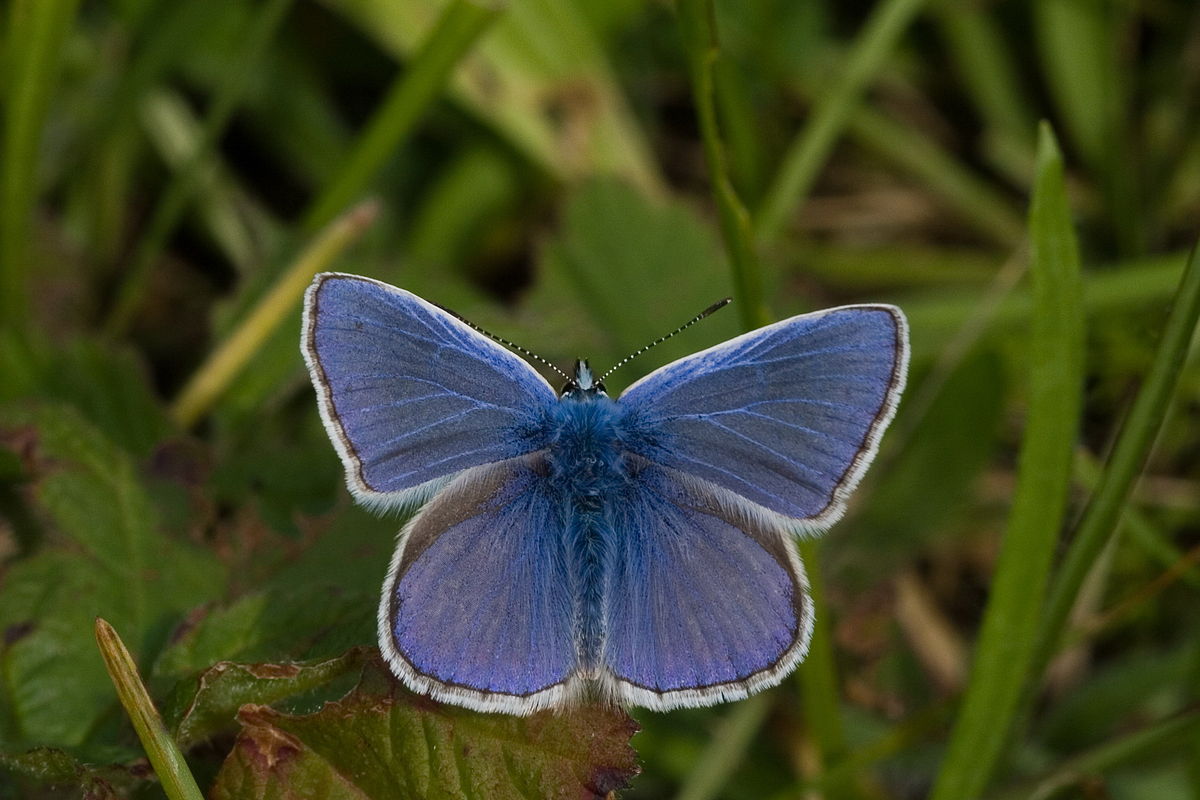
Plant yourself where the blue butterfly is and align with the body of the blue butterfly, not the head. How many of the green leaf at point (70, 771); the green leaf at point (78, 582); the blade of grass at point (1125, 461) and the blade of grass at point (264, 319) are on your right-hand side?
1

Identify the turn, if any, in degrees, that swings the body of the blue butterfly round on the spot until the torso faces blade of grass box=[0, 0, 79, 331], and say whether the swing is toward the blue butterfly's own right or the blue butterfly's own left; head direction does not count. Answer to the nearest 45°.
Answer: approximately 45° to the blue butterfly's own left

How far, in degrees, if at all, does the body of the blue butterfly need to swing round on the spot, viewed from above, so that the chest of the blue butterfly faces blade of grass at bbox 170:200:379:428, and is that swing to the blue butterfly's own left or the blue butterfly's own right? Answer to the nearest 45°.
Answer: approximately 45° to the blue butterfly's own left

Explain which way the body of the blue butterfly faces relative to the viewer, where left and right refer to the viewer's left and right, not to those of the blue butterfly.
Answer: facing away from the viewer

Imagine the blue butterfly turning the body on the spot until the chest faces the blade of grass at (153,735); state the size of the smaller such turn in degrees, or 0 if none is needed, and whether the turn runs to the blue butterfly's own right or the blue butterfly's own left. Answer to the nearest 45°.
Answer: approximately 90° to the blue butterfly's own left

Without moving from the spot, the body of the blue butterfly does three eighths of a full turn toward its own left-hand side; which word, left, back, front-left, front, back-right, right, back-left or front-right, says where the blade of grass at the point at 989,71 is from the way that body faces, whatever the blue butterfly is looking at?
back

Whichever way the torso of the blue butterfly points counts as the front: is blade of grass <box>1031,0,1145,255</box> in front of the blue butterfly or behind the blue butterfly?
in front

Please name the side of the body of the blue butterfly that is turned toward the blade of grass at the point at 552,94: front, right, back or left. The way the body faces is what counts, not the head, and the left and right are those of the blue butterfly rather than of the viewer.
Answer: front
